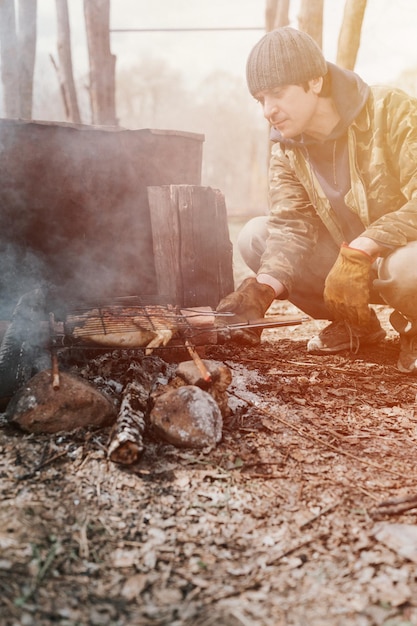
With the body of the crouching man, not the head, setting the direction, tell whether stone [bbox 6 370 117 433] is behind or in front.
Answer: in front

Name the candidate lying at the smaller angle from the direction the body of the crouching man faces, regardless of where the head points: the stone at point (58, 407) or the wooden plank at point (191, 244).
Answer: the stone

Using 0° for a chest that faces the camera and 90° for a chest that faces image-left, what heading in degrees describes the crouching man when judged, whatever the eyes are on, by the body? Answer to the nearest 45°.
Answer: approximately 45°

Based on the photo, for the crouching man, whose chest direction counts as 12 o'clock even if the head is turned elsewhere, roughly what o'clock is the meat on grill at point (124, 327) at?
The meat on grill is roughly at 12 o'clock from the crouching man.

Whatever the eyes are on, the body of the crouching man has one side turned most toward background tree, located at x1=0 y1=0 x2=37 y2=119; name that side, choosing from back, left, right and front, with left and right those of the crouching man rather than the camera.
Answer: right

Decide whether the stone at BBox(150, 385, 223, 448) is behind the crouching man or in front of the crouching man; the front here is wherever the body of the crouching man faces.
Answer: in front
